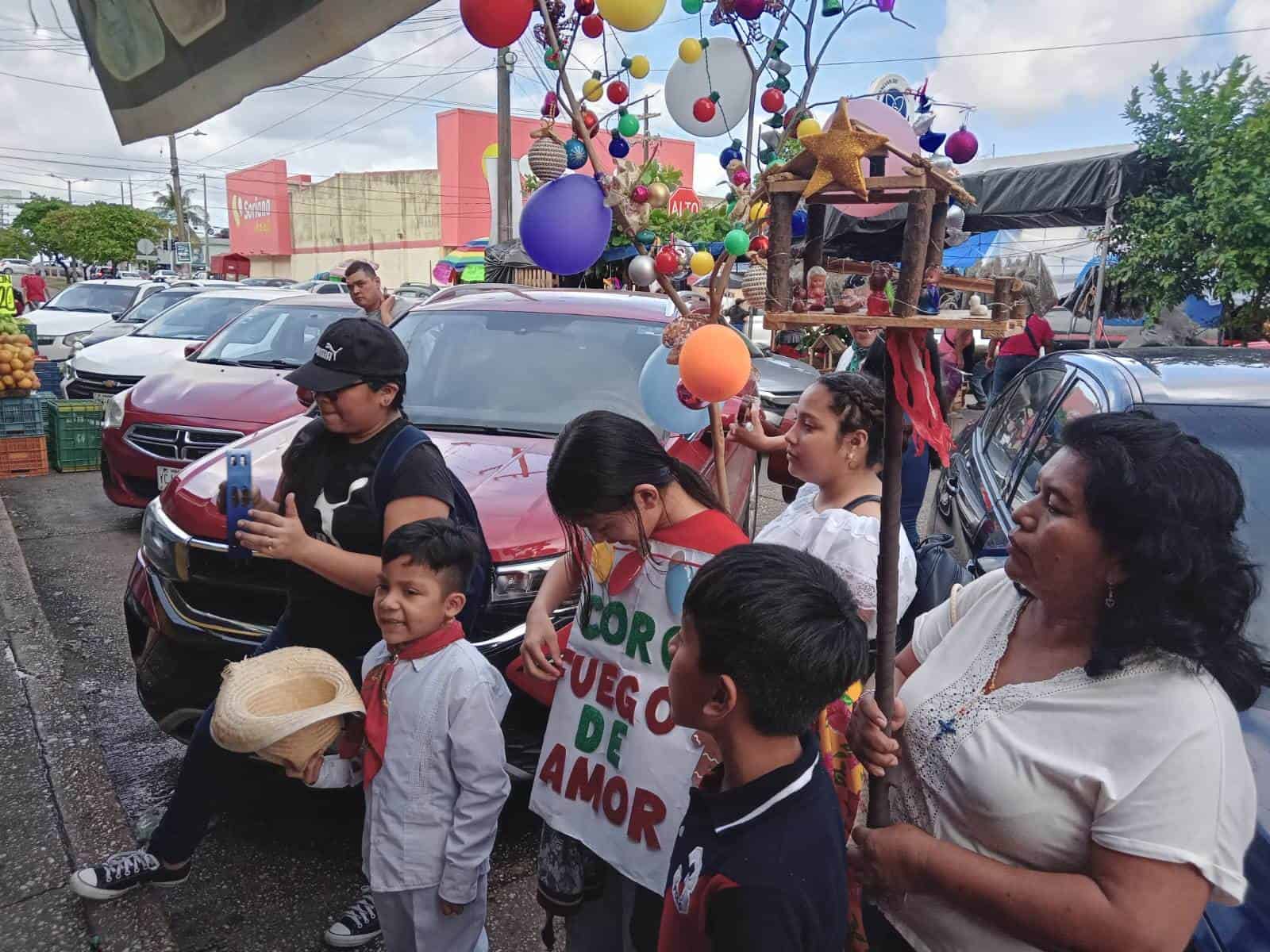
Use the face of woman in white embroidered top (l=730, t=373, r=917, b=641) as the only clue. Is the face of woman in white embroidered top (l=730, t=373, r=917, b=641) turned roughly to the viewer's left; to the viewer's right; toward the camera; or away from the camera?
to the viewer's left

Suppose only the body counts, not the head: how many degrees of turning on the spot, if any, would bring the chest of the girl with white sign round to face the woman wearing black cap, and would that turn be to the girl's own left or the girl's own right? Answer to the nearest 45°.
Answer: approximately 90° to the girl's own right

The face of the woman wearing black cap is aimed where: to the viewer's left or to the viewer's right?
to the viewer's left

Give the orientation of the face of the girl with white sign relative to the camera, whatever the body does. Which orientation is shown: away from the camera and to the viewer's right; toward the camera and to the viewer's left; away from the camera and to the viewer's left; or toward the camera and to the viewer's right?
toward the camera and to the viewer's left

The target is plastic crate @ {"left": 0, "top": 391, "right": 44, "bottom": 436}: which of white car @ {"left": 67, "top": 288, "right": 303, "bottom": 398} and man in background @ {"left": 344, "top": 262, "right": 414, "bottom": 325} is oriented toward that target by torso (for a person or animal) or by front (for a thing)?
the white car

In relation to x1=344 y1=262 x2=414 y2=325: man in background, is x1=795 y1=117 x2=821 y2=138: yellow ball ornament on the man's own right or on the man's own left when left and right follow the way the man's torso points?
on the man's own left

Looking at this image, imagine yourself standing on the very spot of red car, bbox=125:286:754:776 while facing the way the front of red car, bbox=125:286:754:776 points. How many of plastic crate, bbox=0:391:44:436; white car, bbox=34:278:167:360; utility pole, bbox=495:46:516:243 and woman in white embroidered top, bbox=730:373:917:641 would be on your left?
1

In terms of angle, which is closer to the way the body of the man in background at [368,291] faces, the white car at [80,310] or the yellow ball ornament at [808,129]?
the yellow ball ornament

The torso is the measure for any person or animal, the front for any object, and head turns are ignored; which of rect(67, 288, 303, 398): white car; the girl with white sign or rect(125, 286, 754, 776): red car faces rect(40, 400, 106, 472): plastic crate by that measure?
the white car

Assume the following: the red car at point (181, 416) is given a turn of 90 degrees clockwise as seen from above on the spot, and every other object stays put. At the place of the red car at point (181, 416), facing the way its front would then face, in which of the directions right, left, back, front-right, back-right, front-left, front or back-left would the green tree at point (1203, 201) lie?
back-right

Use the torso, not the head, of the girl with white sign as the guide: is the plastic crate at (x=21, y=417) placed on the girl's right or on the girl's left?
on the girl's right

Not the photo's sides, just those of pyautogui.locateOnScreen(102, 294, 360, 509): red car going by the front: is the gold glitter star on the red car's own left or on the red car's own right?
on the red car's own left

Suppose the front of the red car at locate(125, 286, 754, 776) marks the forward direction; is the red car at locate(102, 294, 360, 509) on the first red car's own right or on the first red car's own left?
on the first red car's own right
